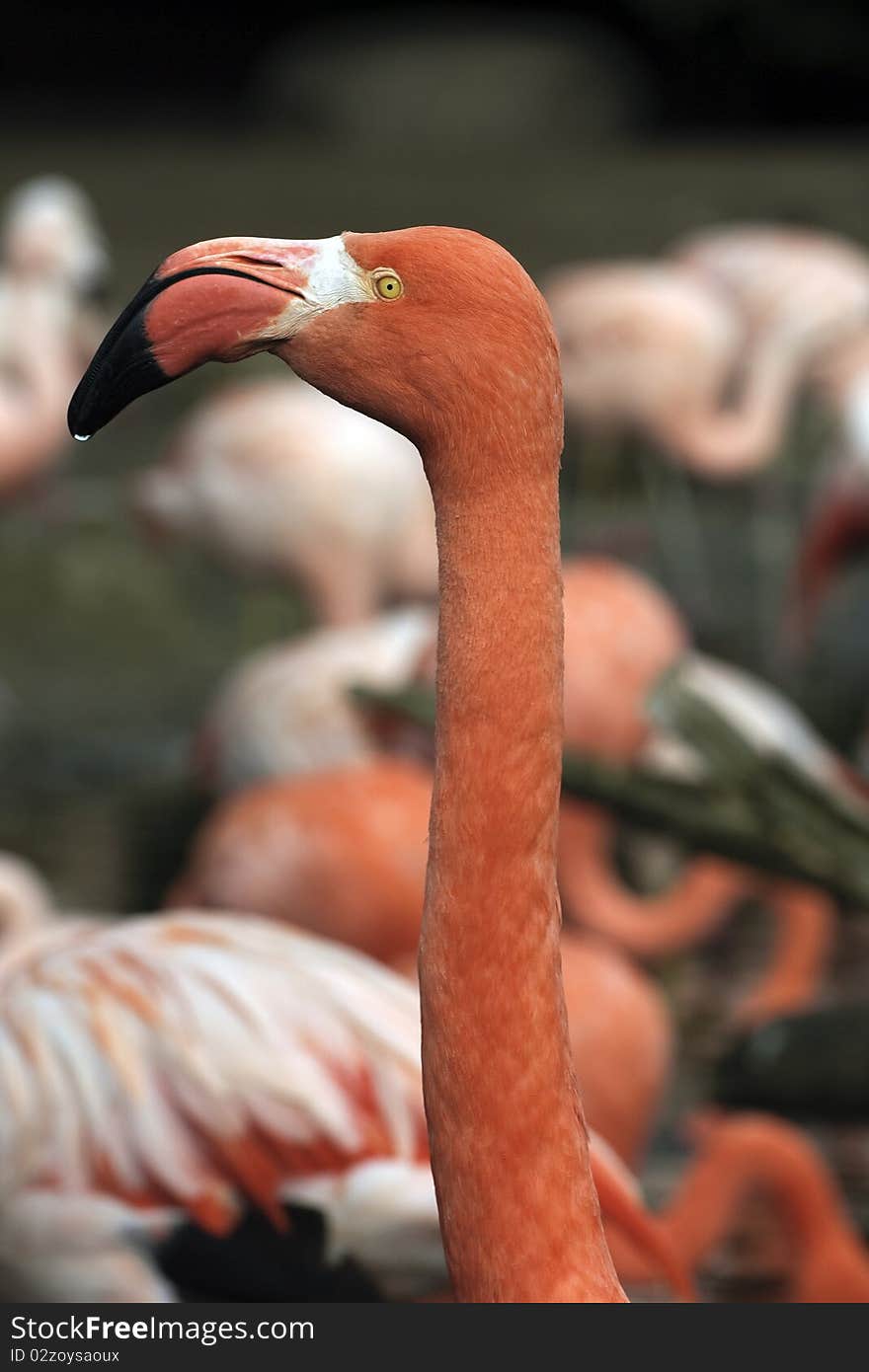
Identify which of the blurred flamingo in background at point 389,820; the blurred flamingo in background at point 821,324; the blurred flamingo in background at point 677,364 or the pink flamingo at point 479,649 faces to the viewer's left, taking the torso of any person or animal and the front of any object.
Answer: the pink flamingo

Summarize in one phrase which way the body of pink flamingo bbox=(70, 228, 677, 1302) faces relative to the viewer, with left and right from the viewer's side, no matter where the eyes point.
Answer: facing to the left of the viewer

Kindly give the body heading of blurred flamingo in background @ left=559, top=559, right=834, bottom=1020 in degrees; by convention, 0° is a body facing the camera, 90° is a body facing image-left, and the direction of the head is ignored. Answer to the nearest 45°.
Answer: approximately 270°

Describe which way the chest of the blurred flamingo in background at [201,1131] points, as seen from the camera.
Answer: to the viewer's left
